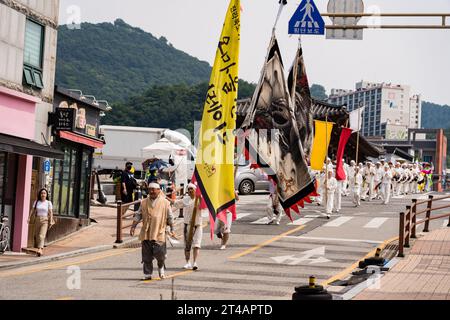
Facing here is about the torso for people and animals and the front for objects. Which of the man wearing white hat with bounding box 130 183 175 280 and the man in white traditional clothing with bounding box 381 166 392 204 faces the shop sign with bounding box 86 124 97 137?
the man in white traditional clothing

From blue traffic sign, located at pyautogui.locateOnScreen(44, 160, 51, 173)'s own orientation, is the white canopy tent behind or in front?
behind

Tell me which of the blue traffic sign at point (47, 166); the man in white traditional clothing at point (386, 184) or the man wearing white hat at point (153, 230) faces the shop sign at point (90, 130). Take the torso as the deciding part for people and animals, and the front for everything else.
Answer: the man in white traditional clothing

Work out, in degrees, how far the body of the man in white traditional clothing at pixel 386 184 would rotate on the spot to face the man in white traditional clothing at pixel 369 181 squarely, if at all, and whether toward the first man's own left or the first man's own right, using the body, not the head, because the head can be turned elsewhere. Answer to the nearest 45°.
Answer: approximately 90° to the first man's own right

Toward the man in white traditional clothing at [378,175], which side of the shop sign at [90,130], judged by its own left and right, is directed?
left

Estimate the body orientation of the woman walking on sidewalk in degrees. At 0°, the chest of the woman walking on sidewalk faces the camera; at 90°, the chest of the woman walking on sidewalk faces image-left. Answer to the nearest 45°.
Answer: approximately 0°

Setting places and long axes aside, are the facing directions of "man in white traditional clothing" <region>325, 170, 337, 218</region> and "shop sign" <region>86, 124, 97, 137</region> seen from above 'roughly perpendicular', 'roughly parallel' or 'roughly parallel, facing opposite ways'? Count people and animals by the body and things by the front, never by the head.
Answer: roughly perpendicular

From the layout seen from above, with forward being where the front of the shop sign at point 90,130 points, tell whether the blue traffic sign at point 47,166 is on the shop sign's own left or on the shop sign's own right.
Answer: on the shop sign's own right

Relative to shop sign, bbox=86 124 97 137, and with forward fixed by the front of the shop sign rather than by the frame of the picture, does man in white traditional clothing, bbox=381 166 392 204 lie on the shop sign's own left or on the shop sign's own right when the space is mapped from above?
on the shop sign's own left

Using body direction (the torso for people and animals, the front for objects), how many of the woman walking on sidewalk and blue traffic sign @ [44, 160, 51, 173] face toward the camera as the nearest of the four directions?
2

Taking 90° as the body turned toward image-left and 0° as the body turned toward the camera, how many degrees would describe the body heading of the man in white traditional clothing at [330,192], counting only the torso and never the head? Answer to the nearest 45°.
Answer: approximately 45°
